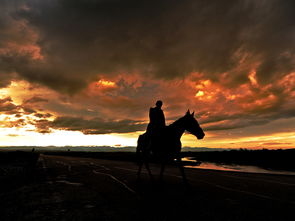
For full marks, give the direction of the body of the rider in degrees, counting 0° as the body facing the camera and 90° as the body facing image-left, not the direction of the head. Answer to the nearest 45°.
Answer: approximately 270°
